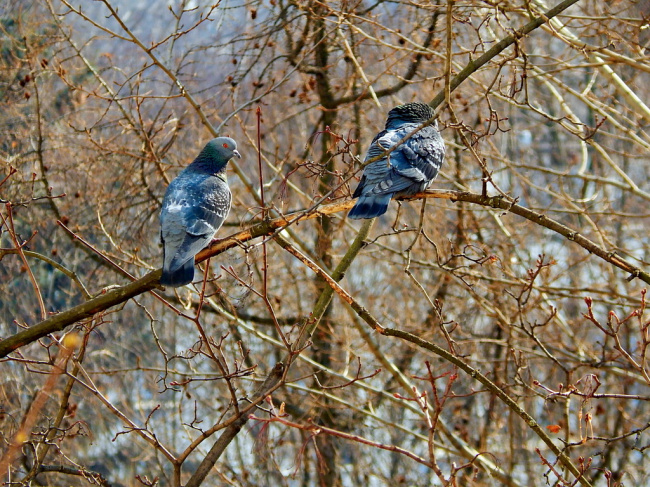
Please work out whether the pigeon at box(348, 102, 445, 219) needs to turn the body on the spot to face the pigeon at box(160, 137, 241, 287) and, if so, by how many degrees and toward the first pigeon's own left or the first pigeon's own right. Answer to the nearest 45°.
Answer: approximately 135° to the first pigeon's own left

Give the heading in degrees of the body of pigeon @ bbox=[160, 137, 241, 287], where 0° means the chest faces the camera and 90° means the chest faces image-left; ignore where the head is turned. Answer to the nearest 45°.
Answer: approximately 225°

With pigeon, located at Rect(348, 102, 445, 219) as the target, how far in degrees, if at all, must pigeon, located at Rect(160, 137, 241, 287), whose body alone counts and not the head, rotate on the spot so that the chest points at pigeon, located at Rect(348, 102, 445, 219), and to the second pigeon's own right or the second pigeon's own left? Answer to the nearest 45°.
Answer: approximately 90° to the second pigeon's own right

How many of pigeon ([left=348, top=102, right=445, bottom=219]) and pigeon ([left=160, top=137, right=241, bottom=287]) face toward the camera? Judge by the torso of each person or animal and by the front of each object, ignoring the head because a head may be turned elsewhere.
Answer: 0

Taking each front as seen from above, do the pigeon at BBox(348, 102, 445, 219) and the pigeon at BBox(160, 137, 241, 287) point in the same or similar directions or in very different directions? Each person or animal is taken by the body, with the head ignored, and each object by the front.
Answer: same or similar directions

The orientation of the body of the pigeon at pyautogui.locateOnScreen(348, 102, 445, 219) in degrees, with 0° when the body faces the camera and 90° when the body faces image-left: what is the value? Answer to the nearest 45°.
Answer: approximately 225°
